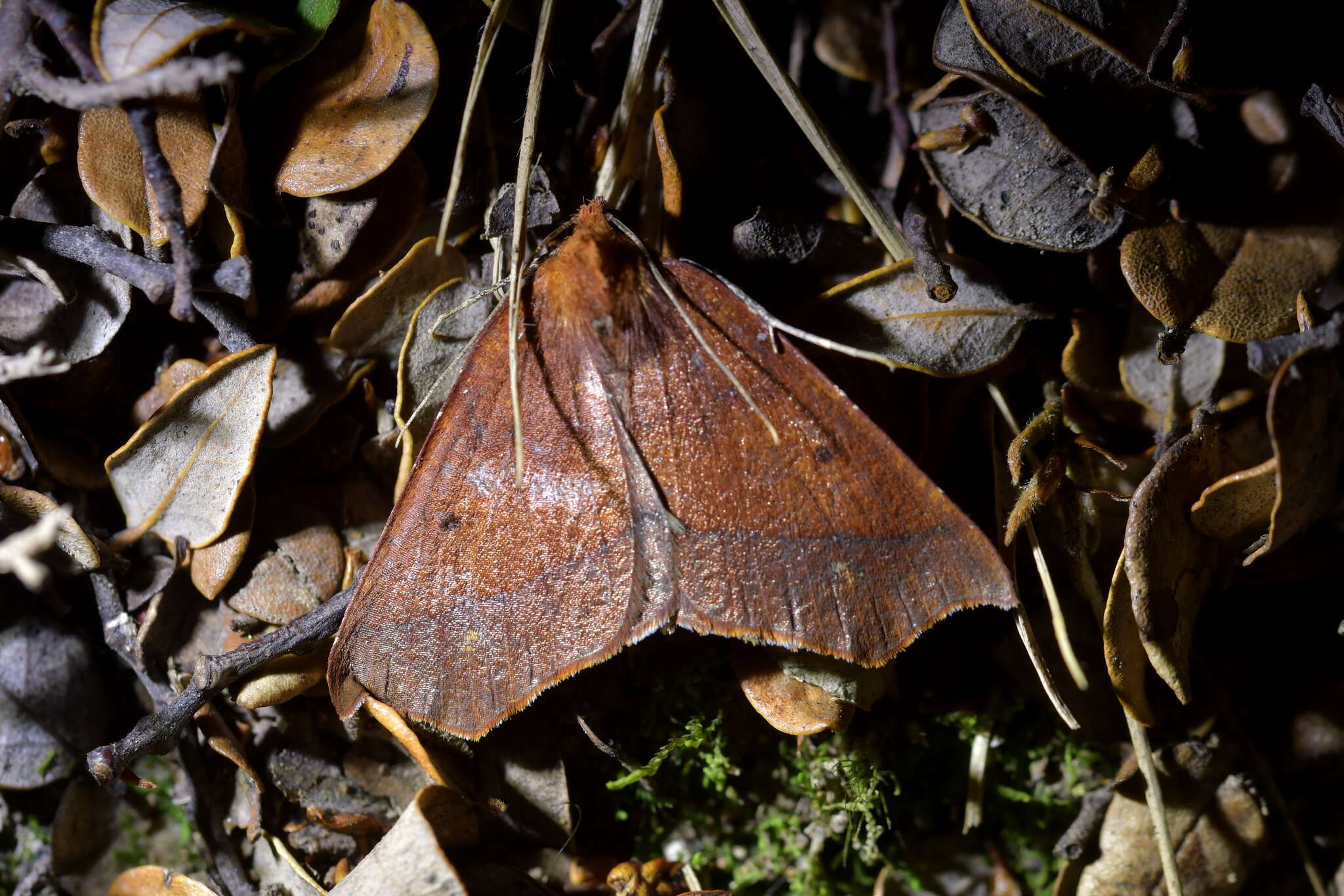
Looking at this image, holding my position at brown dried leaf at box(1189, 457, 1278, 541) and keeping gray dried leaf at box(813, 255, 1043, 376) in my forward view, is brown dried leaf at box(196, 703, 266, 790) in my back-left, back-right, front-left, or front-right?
front-left

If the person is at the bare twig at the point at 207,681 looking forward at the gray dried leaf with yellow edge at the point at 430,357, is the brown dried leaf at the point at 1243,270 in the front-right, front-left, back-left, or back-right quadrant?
front-right

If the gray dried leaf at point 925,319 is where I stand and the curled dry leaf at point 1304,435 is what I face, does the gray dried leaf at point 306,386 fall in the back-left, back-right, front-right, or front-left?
back-right

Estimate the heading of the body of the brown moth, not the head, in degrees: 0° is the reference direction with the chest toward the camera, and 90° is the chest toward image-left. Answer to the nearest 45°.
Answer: approximately 180°
